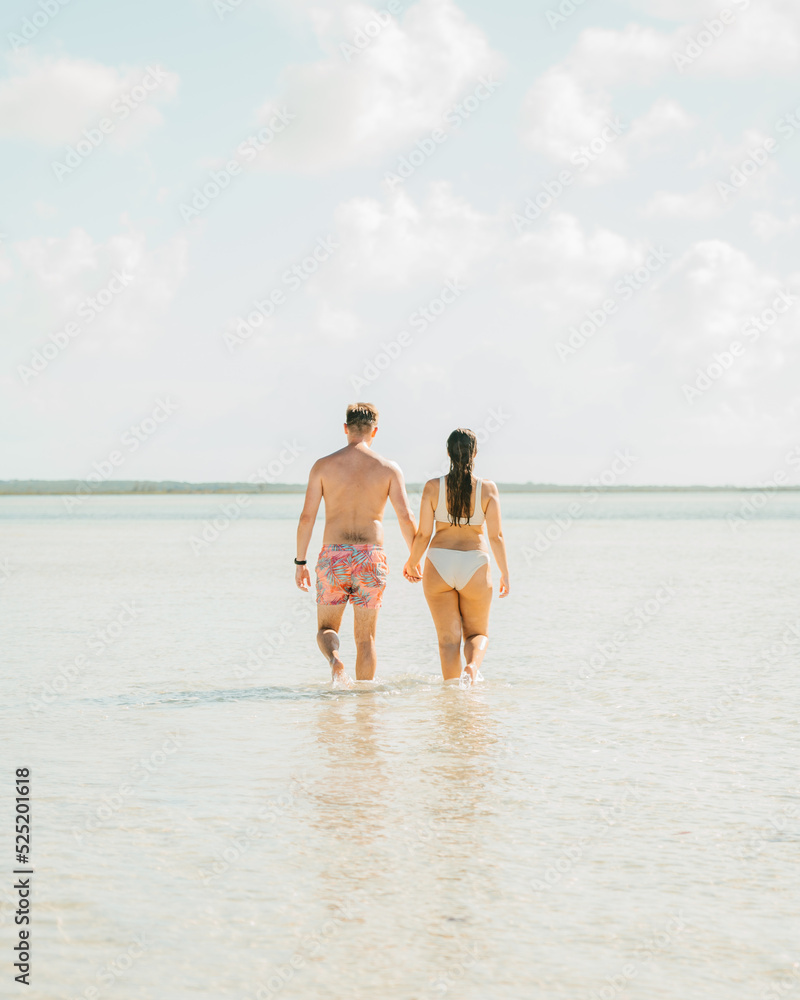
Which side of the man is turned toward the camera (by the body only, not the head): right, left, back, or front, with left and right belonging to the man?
back

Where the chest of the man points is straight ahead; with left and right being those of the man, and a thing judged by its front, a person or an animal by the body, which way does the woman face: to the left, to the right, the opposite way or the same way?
the same way

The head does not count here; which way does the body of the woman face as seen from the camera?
away from the camera

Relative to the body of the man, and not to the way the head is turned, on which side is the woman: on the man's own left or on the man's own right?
on the man's own right

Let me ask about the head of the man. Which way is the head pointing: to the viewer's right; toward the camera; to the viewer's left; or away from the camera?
away from the camera

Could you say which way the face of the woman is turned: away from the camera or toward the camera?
away from the camera

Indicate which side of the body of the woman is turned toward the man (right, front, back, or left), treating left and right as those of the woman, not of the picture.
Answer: left

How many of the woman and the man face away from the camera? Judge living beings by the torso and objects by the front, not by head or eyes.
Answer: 2
